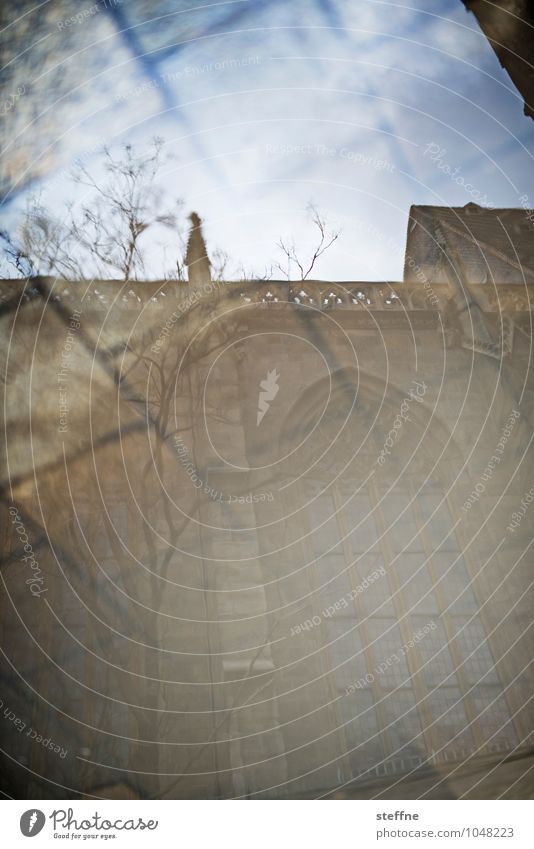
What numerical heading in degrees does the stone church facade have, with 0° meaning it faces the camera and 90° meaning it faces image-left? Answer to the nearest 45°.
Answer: approximately 0°
